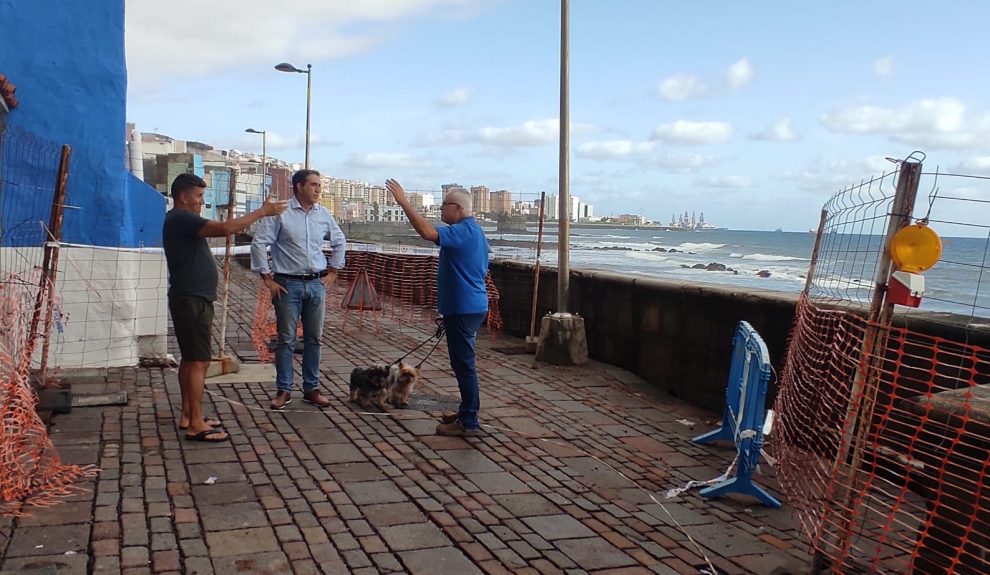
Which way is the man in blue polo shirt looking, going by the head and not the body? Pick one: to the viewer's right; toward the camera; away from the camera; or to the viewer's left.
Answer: to the viewer's left

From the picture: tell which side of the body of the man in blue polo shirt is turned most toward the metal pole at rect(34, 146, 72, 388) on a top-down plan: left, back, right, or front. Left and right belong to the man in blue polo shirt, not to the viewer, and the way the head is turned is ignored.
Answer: front

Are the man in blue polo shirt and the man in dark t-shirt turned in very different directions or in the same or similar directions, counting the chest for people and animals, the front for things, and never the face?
very different directions

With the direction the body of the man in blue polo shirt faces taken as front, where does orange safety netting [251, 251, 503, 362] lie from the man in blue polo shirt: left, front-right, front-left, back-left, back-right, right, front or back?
right

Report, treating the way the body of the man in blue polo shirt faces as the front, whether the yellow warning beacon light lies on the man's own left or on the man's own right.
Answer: on the man's own left

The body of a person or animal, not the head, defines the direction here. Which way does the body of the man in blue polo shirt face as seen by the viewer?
to the viewer's left

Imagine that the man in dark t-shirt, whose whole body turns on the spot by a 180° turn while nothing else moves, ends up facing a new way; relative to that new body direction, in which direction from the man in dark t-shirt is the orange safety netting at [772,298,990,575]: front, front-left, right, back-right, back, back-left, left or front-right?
back-left

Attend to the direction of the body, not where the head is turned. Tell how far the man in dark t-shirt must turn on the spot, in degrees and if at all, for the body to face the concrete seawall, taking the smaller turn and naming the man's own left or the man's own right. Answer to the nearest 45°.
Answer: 0° — they already face it

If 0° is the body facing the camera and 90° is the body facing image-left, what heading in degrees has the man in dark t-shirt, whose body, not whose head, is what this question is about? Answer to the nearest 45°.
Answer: approximately 270°

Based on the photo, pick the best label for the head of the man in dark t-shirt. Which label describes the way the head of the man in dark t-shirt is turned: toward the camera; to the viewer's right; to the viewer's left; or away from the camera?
to the viewer's right

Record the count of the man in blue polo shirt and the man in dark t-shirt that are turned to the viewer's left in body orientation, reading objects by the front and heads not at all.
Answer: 1

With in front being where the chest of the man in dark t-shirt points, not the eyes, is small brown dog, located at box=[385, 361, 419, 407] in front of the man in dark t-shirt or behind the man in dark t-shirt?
in front
